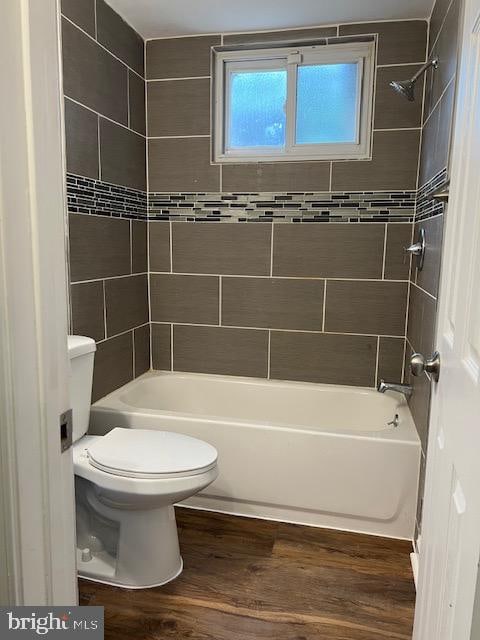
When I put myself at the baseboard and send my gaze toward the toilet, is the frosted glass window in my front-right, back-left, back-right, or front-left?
front-right

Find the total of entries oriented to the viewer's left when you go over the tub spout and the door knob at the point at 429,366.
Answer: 2

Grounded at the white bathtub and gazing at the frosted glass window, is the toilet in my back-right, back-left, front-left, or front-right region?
back-left

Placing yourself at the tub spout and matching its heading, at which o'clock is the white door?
The white door is roughly at 9 o'clock from the tub spout.

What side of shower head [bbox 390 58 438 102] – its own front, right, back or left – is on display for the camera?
left

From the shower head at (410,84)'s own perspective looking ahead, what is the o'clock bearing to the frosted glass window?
The frosted glass window is roughly at 1 o'clock from the shower head.

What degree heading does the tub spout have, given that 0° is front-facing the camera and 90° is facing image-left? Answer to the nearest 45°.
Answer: approximately 90°

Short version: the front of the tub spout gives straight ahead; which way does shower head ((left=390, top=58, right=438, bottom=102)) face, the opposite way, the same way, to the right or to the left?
the same way

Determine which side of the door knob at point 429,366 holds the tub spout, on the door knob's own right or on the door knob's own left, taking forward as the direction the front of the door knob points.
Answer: on the door knob's own right

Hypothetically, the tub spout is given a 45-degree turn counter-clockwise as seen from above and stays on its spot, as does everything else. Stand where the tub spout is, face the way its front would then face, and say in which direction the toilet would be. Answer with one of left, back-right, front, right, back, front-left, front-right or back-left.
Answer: front

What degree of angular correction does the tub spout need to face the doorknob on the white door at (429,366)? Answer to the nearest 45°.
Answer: approximately 90° to its left

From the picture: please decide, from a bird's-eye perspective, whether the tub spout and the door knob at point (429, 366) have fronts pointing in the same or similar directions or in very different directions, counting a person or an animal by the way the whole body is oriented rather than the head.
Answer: same or similar directions
